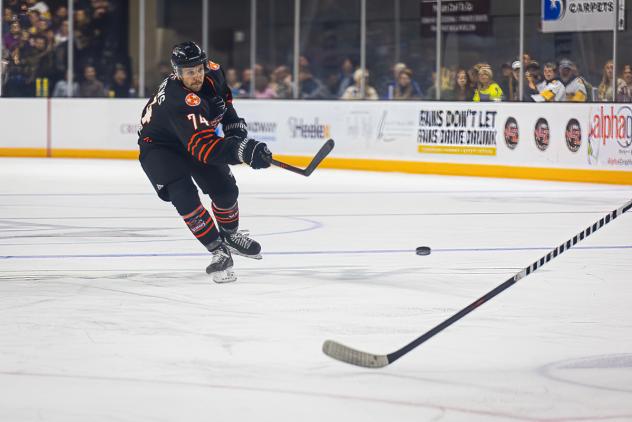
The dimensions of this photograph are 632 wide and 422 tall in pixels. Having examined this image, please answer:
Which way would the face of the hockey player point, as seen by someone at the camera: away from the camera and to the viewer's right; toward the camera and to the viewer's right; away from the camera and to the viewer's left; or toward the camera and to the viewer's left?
toward the camera and to the viewer's right

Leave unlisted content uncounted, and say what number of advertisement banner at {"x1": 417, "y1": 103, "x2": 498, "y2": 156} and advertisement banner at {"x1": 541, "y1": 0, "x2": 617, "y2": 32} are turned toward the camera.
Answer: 2

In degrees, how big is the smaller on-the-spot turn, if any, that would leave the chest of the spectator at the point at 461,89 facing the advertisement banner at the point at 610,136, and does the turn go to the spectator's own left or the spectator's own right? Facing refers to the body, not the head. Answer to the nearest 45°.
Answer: approximately 45° to the spectator's own left

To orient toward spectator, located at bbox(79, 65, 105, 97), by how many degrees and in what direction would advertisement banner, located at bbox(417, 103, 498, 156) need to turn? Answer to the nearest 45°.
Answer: approximately 135° to its right

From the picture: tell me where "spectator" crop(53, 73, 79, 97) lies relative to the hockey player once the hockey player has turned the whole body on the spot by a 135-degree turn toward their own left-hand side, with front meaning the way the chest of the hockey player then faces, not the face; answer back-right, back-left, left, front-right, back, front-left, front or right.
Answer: front

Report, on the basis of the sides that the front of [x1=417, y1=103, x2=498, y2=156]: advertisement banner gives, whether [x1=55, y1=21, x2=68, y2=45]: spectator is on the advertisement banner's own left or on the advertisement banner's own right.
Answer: on the advertisement banner's own right

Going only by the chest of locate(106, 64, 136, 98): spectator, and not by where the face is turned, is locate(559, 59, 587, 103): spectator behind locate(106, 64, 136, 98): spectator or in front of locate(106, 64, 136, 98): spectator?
in front
